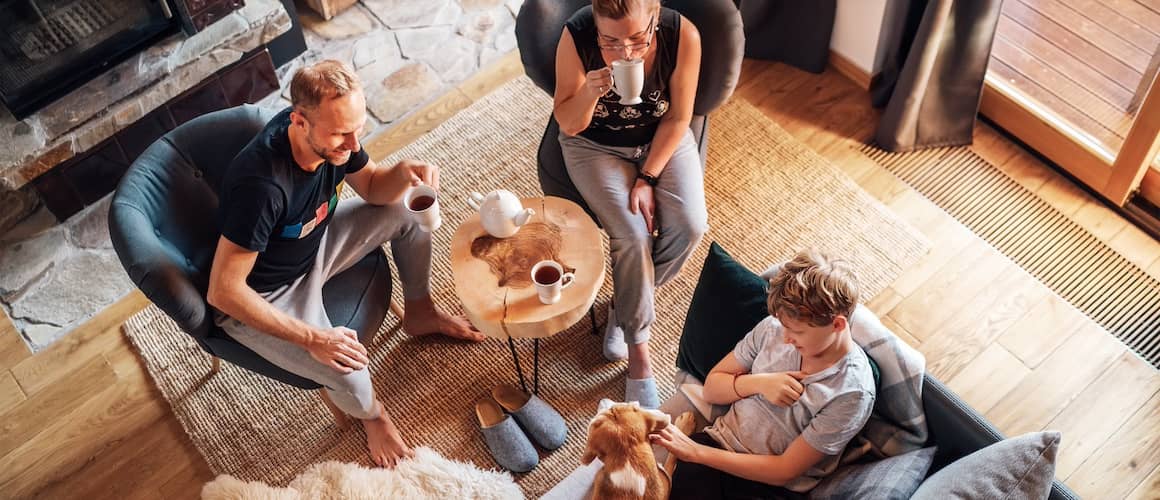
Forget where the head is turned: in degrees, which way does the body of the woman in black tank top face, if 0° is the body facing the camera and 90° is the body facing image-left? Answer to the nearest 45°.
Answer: approximately 0°

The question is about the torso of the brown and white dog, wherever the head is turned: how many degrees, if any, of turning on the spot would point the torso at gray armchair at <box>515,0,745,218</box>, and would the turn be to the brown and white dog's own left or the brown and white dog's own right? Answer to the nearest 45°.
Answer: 0° — it already faces it

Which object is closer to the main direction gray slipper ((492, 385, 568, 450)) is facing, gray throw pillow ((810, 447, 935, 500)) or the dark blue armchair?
the gray throw pillow

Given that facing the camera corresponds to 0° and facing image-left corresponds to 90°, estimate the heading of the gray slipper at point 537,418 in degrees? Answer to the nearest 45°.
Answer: approximately 315°

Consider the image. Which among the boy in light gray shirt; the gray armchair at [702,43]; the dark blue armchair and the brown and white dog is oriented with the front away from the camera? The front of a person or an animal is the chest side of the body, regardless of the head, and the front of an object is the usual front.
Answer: the brown and white dog

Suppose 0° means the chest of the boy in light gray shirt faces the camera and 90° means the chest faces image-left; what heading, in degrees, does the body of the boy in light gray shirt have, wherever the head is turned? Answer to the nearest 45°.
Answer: approximately 45°

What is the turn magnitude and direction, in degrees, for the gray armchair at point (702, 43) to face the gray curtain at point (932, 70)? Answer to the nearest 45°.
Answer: approximately 135° to its left

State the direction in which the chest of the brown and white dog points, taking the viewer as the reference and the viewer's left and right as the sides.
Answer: facing away from the viewer

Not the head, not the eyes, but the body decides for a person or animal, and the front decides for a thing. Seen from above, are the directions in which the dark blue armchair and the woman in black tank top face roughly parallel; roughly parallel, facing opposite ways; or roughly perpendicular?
roughly perpendicular
